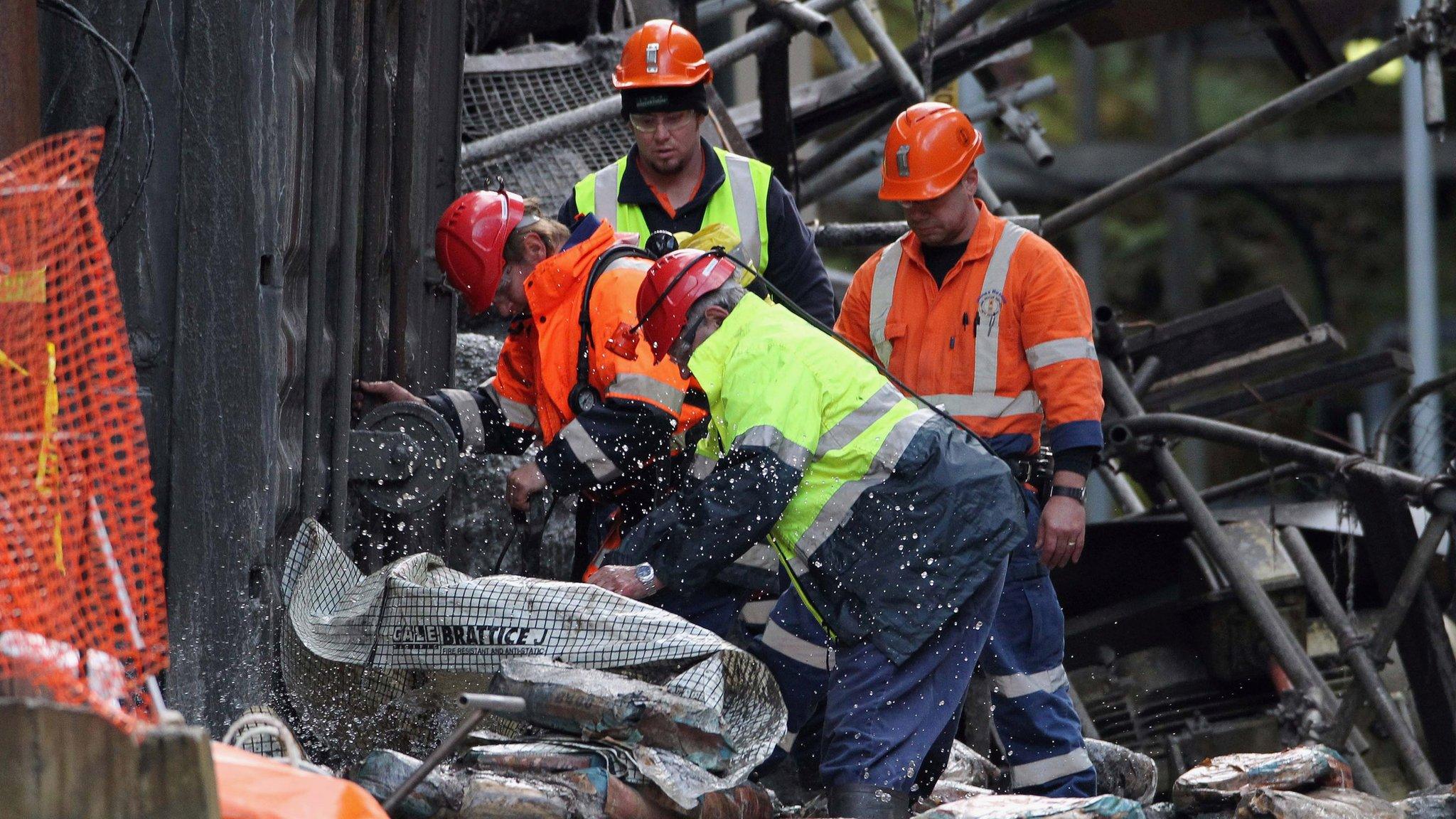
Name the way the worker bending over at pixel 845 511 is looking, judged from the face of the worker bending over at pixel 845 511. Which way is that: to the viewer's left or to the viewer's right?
to the viewer's left

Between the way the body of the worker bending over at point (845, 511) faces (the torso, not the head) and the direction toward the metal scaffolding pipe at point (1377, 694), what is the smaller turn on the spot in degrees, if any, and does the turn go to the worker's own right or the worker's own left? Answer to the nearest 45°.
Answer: approximately 135° to the worker's own right

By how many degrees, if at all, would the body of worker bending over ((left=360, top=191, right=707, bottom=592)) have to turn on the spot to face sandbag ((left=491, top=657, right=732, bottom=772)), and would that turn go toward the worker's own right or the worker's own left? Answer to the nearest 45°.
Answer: approximately 45° to the worker's own left

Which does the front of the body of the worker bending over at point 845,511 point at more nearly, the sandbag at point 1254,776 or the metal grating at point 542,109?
the metal grating

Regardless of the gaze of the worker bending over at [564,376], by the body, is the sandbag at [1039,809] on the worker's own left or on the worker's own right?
on the worker's own left

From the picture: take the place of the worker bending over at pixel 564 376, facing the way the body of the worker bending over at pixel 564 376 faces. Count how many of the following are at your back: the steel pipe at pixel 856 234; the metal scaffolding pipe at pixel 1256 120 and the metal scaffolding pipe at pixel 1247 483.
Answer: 3

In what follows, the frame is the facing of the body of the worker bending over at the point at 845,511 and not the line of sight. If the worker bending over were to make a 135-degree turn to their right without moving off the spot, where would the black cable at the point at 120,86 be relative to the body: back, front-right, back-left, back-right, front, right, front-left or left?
back-left

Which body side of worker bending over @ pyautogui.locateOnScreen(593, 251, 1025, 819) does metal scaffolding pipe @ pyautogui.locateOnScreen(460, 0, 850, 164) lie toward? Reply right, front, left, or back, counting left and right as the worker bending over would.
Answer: right

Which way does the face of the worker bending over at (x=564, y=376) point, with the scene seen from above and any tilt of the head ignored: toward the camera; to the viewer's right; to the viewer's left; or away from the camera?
to the viewer's left

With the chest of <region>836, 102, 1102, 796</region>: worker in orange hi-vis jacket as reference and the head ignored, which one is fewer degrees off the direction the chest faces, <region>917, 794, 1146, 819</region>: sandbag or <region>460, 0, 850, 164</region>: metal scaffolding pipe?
the sandbag

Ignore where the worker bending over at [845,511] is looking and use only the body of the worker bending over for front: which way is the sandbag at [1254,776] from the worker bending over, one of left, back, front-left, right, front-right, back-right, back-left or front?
back

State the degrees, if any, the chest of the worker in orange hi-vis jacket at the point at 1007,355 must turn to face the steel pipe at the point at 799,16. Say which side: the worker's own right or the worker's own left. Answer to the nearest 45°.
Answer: approximately 135° to the worker's own right

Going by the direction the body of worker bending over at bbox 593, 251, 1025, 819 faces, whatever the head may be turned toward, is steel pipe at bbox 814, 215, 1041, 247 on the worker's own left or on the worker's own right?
on the worker's own right

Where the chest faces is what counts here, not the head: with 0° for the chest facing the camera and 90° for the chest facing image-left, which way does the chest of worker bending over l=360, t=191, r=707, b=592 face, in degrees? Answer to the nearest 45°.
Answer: approximately 45°

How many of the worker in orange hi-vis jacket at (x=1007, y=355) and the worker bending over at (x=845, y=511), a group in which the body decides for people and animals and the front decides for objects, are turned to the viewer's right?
0

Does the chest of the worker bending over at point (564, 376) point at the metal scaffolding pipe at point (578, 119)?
no

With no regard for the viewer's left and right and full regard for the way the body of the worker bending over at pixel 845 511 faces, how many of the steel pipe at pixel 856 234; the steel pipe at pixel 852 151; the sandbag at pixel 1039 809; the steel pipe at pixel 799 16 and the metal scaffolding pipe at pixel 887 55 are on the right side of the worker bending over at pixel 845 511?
4

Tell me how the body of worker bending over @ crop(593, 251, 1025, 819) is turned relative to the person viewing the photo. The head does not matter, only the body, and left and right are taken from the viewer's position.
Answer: facing to the left of the viewer
